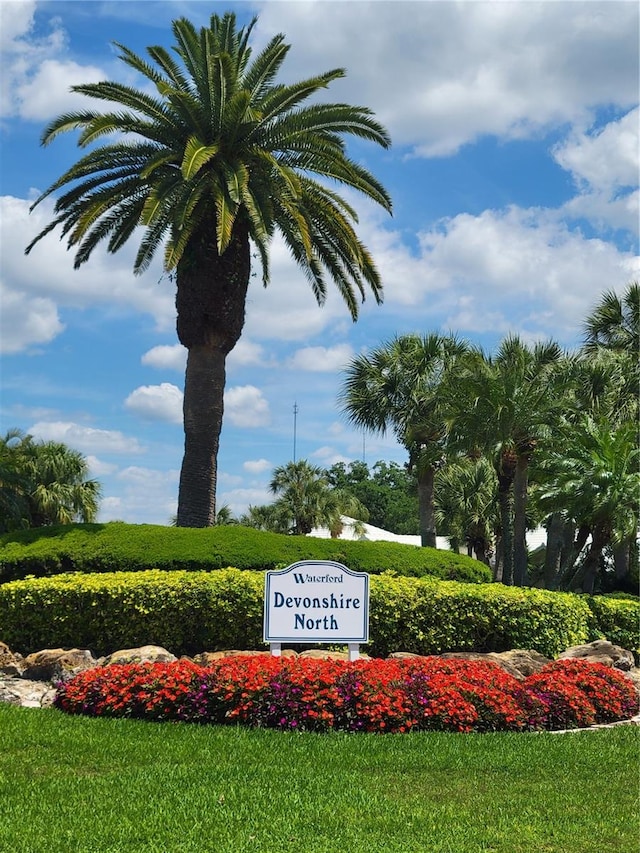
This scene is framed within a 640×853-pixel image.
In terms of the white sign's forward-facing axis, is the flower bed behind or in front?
in front

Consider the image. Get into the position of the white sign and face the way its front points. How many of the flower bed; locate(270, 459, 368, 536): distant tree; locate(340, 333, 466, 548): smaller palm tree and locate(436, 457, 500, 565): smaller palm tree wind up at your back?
3

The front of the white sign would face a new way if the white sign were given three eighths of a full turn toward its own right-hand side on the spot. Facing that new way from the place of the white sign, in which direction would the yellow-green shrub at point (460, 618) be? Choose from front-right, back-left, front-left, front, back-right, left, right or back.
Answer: right

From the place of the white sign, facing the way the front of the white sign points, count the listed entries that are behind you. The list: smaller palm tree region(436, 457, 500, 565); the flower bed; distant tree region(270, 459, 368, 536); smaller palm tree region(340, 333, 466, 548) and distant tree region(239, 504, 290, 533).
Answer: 4

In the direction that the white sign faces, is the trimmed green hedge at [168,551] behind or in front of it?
behind

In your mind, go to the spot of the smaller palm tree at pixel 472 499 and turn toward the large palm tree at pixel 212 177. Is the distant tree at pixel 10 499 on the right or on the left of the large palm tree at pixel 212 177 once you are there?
right

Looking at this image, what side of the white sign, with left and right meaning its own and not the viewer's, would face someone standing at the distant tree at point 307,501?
back

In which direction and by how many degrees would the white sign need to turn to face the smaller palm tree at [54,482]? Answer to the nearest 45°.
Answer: approximately 135° to its right

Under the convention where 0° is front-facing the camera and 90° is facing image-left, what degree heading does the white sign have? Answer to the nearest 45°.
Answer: approximately 0°

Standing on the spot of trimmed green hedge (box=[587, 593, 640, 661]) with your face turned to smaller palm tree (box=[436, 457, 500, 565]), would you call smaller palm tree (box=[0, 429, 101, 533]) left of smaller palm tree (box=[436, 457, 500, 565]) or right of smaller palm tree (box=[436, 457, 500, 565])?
left

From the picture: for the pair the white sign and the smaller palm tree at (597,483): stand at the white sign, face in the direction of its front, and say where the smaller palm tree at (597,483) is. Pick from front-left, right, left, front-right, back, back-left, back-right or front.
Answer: back-left

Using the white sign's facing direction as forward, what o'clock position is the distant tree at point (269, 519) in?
The distant tree is roughly at 6 o'clock from the white sign.
